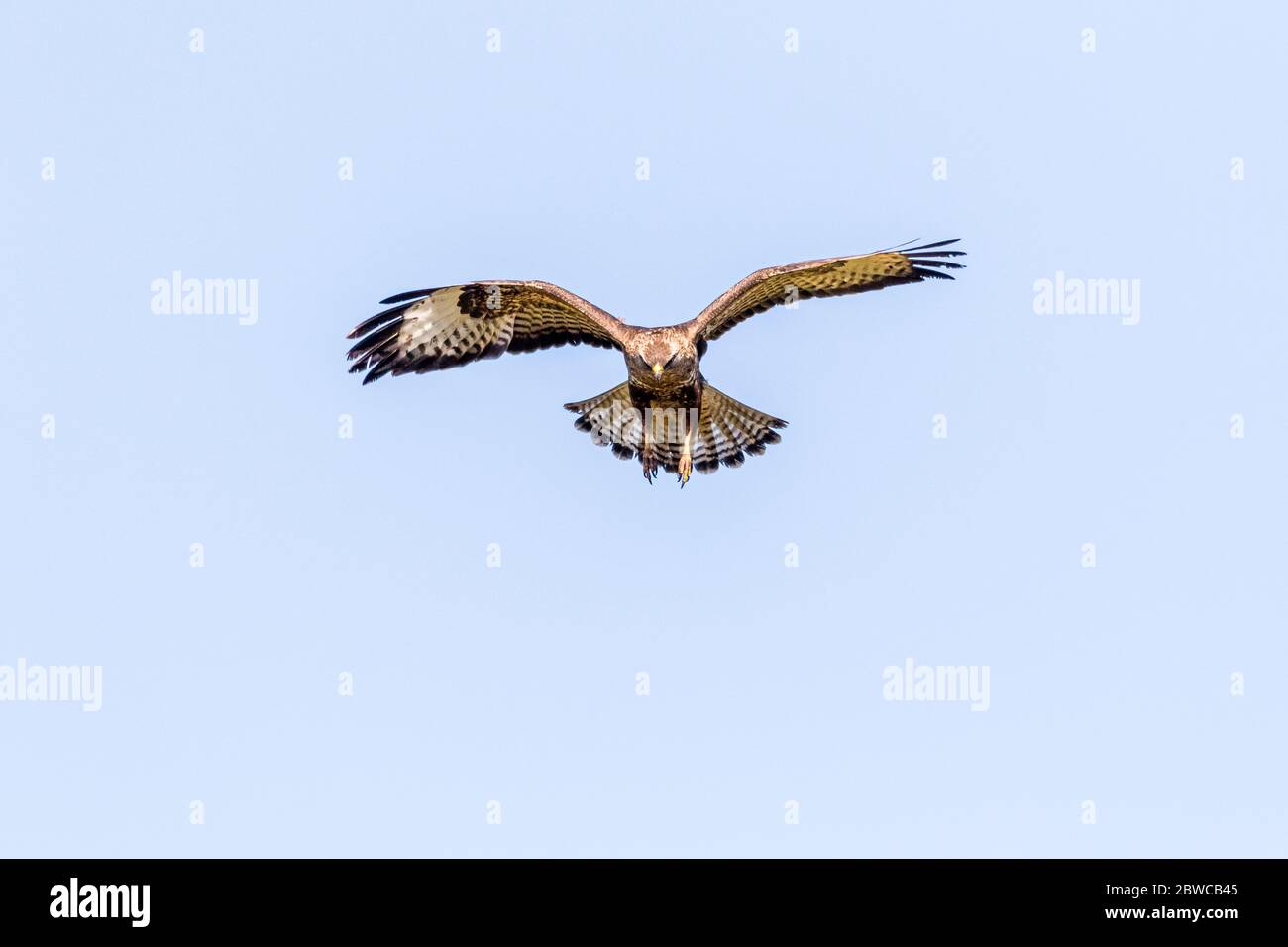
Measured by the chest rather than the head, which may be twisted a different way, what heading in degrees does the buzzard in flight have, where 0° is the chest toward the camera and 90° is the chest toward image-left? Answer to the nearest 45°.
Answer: approximately 0°
